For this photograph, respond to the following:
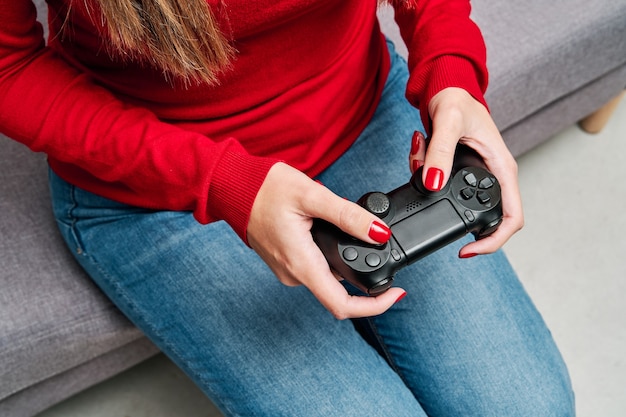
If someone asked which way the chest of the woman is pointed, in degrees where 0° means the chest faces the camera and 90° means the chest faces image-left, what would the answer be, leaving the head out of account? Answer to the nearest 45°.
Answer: approximately 315°

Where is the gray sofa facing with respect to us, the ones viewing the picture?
facing the viewer and to the right of the viewer
